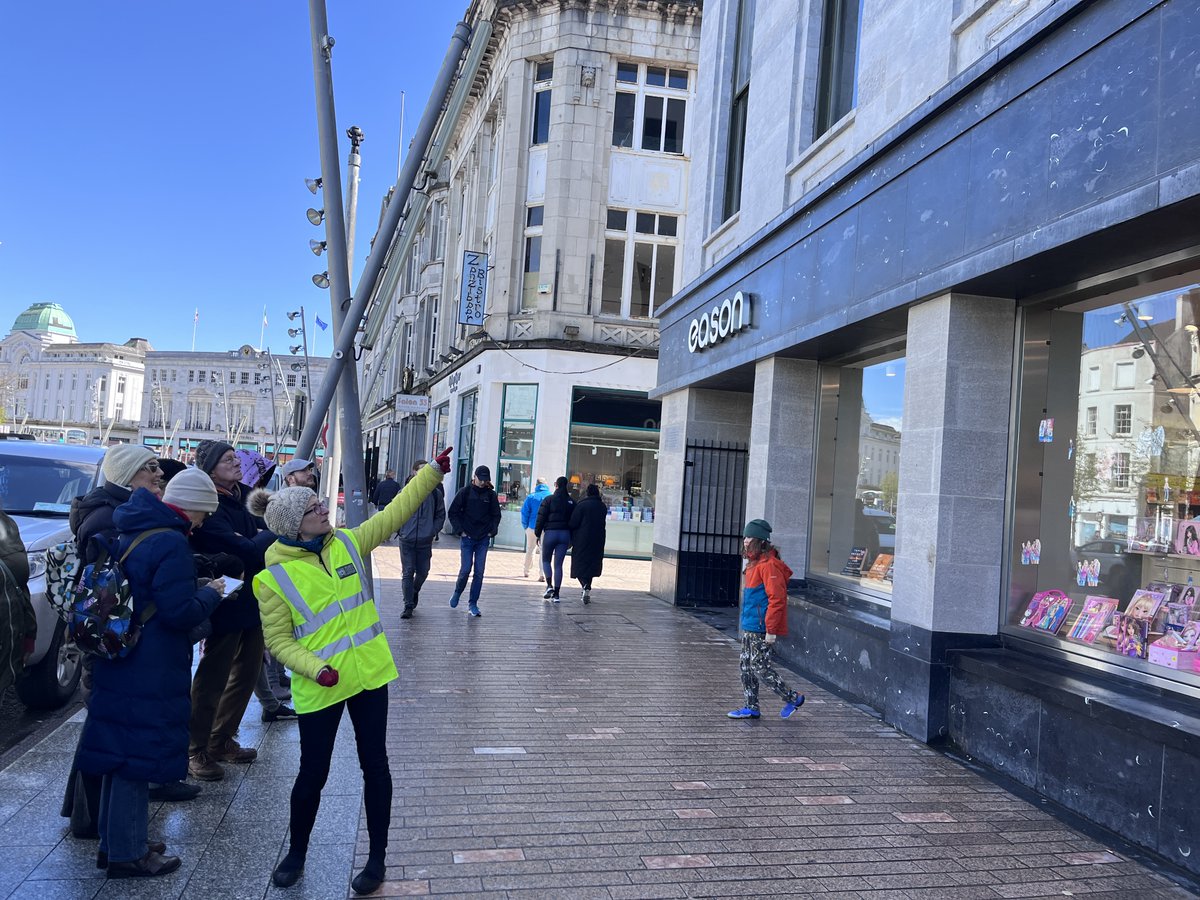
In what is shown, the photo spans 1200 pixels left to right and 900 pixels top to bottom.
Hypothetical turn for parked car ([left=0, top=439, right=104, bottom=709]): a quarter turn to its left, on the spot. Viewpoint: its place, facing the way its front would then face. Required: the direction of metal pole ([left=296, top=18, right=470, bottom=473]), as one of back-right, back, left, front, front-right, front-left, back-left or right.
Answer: front

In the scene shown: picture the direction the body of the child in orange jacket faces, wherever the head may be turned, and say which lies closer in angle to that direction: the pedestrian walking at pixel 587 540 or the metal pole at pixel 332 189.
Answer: the metal pole

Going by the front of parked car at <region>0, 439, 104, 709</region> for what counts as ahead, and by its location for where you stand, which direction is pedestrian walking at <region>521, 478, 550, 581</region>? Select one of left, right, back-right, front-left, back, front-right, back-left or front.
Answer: back

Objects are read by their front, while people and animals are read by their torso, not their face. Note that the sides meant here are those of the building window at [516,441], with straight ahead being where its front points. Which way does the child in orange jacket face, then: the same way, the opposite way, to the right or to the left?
to the right

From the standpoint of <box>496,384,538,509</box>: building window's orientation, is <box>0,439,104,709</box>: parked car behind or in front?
in front

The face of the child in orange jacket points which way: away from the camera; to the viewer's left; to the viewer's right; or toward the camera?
to the viewer's left

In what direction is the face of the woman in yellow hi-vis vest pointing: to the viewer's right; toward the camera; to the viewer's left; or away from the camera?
to the viewer's right

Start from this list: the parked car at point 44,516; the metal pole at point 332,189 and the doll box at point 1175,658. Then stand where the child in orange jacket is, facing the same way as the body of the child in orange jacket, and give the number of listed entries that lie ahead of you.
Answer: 2

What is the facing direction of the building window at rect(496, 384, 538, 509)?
toward the camera

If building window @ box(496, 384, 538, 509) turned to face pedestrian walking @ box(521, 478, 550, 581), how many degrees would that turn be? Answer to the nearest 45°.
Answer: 0° — it already faces them

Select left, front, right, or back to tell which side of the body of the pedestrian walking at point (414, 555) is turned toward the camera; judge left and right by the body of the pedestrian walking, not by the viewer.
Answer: front

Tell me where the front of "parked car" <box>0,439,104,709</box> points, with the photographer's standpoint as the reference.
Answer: facing the viewer and to the left of the viewer

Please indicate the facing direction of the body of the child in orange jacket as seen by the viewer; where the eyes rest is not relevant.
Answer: to the viewer's left

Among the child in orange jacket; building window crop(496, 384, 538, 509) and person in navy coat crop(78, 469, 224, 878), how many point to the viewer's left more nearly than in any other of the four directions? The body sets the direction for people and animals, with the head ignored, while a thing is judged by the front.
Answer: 1

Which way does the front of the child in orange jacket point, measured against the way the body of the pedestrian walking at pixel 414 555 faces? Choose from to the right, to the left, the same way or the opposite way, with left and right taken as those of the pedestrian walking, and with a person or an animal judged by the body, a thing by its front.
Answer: to the right
